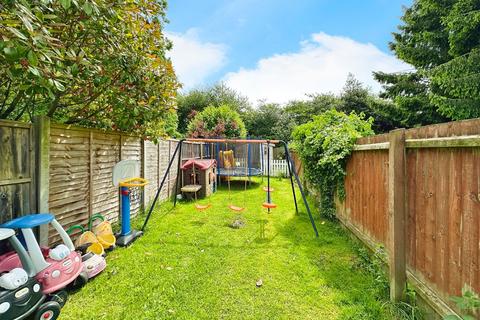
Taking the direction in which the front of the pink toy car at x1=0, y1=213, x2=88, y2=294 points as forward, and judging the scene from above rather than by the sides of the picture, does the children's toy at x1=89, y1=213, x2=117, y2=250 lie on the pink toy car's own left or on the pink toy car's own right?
on the pink toy car's own left

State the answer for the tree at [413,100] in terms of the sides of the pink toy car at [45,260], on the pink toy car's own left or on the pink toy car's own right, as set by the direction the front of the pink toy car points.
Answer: on the pink toy car's own left

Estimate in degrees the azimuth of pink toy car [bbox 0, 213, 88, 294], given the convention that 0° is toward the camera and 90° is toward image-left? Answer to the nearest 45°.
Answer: approximately 315°

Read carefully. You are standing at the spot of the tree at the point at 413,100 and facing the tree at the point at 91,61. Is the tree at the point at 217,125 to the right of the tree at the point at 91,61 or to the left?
right

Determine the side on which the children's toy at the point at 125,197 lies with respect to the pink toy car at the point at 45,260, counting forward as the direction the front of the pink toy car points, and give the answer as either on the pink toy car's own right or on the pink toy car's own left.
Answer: on the pink toy car's own left

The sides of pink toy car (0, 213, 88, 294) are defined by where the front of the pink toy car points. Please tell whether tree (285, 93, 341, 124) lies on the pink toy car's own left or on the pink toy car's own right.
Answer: on the pink toy car's own left
